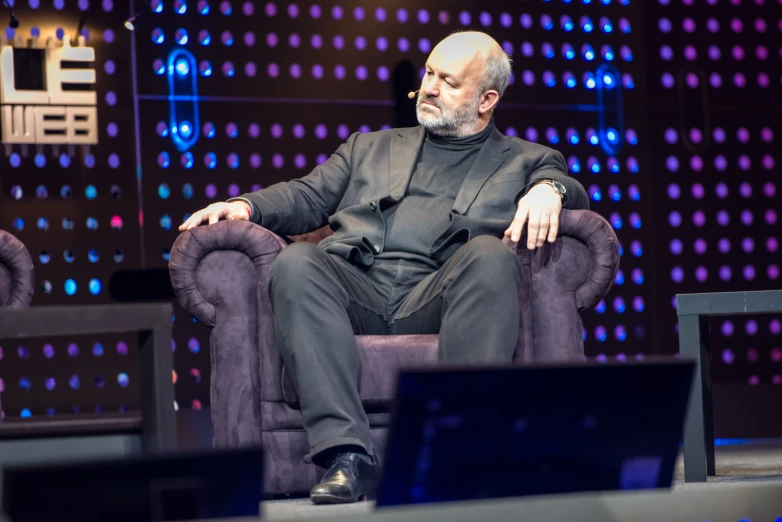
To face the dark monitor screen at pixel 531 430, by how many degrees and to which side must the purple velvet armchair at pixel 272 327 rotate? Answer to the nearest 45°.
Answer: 0° — it already faces it

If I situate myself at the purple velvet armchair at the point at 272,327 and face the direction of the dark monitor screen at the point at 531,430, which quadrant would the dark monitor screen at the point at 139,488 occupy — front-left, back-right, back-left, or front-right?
front-right

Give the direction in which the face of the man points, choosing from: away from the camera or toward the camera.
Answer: toward the camera

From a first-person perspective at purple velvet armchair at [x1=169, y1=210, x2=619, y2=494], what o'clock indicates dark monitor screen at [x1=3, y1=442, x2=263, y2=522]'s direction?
The dark monitor screen is roughly at 12 o'clock from the purple velvet armchair.

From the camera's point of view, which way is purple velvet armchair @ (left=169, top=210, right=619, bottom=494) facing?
toward the camera

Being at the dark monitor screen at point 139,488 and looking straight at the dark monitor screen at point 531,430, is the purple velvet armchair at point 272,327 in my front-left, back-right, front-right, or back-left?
front-left
